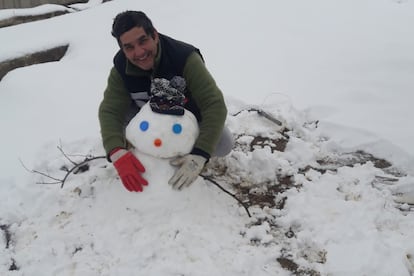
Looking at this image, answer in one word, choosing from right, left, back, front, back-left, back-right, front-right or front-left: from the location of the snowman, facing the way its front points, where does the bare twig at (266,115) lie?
back-left

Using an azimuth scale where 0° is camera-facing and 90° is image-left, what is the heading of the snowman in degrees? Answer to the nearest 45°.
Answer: approximately 0°

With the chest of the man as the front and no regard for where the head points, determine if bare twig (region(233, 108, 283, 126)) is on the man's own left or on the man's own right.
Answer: on the man's own left
